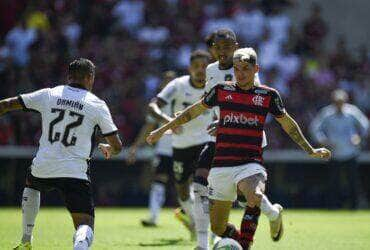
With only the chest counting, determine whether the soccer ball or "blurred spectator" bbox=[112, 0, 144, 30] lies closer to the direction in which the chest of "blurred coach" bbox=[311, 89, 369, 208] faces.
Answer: the soccer ball

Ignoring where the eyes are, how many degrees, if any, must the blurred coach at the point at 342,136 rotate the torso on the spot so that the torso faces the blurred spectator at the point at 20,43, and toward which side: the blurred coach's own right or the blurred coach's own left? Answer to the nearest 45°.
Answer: approximately 90° to the blurred coach's own right

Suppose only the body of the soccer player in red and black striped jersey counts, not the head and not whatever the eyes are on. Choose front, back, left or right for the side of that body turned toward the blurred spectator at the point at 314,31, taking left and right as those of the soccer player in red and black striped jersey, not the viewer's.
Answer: back
